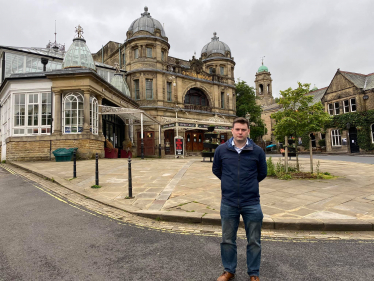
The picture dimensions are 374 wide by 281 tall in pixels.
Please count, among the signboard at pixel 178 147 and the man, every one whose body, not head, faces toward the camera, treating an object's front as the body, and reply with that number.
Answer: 2

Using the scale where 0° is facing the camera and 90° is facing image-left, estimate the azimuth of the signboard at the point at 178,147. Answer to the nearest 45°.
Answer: approximately 0°

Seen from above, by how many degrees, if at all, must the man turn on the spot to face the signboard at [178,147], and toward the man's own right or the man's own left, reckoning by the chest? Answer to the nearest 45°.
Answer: approximately 180°

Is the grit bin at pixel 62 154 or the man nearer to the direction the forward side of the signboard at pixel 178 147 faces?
the man

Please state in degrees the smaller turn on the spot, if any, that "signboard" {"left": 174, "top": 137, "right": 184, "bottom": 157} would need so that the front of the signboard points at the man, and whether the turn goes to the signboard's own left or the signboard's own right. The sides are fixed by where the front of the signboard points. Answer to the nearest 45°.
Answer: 0° — it already faces them

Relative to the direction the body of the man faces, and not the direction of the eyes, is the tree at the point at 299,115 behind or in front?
behind
